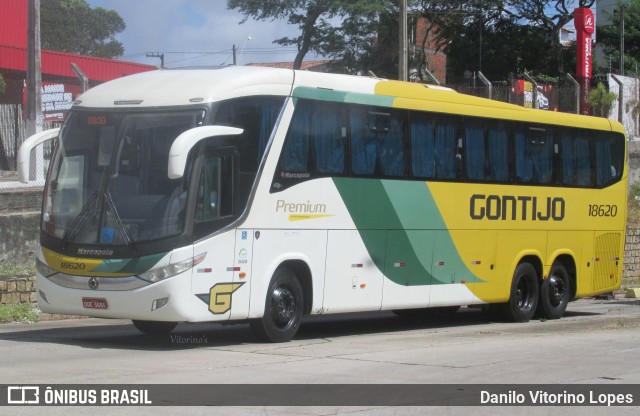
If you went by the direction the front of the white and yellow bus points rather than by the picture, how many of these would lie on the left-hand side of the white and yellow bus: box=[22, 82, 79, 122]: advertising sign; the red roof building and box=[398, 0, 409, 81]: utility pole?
0

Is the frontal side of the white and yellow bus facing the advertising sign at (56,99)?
no

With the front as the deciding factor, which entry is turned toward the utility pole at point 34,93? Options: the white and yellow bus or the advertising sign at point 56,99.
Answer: the advertising sign

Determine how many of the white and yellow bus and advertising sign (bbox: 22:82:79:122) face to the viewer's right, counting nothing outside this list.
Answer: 0

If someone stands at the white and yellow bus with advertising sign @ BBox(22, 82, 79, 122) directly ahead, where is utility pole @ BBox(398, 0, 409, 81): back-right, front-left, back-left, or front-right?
front-right

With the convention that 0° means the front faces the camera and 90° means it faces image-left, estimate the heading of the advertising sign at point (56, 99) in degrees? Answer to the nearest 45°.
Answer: approximately 0°

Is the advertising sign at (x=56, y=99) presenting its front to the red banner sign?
no

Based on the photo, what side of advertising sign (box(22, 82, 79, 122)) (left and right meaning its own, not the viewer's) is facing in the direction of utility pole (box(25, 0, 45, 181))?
front

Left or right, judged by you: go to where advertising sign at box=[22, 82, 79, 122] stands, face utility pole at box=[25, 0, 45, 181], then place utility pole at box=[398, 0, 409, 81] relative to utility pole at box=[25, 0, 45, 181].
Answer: left

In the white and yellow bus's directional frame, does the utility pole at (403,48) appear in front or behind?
behind

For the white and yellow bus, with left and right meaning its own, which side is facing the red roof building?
right

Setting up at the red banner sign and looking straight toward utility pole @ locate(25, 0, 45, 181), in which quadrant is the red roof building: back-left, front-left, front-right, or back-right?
front-right

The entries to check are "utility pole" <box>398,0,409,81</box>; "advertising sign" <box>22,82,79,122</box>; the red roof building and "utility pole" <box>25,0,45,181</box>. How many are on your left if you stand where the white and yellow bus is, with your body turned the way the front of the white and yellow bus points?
0
